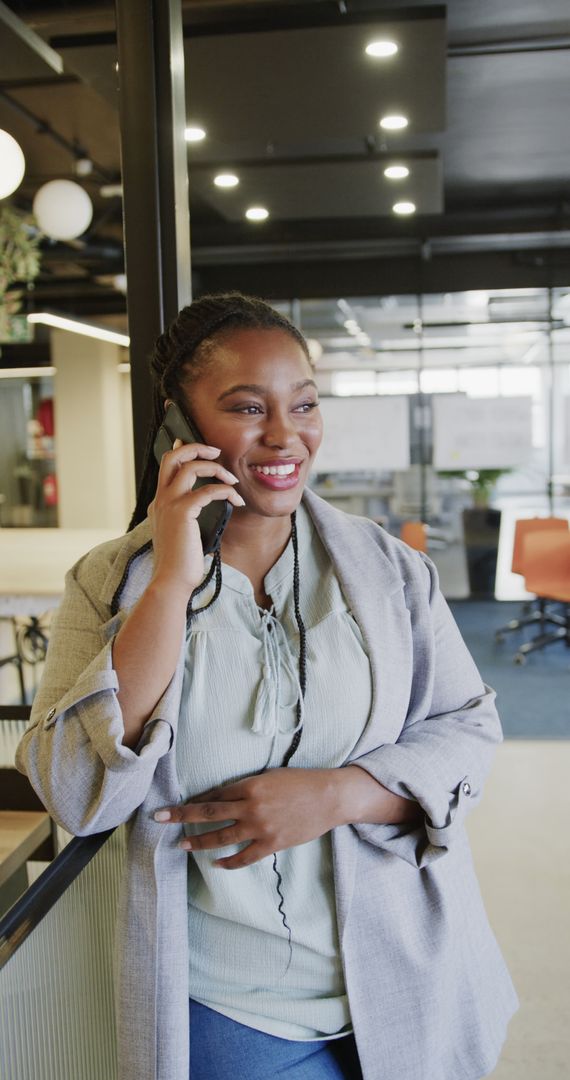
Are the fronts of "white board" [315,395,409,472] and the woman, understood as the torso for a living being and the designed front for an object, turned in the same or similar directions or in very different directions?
same or similar directions

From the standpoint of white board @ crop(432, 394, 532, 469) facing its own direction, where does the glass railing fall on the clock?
The glass railing is roughly at 12 o'clock from the white board.

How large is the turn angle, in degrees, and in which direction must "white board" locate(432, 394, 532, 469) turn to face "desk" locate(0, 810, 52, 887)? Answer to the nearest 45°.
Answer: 0° — it already faces it

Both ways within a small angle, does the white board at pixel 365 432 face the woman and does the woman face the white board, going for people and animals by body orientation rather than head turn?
no

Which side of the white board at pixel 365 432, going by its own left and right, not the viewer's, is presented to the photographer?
front

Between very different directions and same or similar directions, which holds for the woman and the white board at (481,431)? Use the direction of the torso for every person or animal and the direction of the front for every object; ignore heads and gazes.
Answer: same or similar directions

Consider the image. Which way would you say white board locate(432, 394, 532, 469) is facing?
toward the camera

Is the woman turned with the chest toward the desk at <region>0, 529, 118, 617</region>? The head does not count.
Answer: no

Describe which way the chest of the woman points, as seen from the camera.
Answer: toward the camera

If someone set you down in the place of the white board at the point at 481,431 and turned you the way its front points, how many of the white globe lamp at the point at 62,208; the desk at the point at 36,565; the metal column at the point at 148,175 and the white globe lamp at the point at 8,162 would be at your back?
0

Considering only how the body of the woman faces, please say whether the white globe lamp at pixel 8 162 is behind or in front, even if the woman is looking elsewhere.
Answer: behind

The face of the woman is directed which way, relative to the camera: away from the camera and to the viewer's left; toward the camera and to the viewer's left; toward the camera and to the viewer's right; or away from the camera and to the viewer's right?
toward the camera and to the viewer's right

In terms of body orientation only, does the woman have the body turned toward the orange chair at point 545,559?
no

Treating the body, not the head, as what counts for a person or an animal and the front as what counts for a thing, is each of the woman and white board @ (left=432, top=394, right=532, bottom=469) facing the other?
no

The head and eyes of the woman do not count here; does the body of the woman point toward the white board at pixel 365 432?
no

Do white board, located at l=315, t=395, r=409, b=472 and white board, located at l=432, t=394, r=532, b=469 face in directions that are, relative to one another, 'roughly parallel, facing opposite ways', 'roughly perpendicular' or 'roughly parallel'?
roughly parallel
